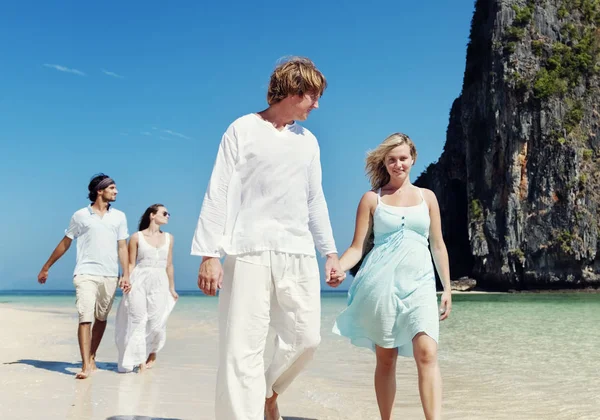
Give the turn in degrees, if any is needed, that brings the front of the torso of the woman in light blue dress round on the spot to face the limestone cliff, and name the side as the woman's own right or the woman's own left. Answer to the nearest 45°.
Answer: approximately 180°

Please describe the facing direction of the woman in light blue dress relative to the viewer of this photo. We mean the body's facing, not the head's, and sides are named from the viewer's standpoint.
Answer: facing the viewer

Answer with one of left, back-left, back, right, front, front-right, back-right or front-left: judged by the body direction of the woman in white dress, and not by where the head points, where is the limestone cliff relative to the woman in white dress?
back-left

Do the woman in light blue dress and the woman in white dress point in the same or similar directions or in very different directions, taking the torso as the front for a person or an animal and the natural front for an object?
same or similar directions

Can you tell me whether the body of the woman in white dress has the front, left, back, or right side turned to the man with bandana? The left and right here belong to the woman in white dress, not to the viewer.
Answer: right

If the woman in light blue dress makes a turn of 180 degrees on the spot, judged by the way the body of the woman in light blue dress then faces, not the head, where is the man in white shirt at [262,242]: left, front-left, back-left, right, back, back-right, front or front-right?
back-left

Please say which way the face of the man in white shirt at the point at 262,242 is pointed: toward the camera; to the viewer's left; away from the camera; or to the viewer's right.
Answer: to the viewer's right

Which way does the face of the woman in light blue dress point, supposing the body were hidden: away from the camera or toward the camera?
toward the camera

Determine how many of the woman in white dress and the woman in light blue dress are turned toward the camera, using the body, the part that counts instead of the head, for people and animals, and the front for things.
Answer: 2

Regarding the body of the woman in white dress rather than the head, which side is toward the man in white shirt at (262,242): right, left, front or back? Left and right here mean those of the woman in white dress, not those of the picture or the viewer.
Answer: front

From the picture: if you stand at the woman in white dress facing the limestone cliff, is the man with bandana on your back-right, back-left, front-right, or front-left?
back-left

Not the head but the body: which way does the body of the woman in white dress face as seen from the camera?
toward the camera
